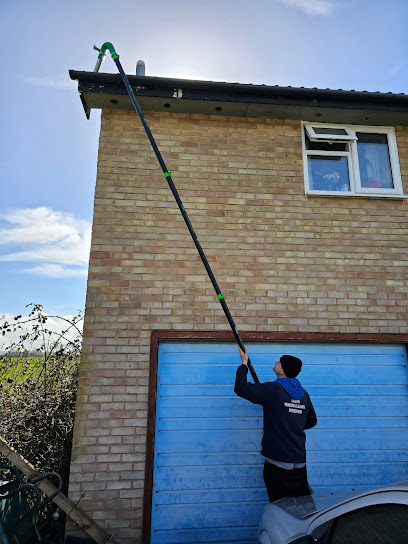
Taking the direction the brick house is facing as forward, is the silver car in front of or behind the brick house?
in front

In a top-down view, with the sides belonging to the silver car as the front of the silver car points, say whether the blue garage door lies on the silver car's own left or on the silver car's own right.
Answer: on the silver car's own right

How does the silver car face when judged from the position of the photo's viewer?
facing the viewer and to the left of the viewer

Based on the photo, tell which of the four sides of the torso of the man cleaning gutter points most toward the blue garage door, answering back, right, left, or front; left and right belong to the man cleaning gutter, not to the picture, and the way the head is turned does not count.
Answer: front

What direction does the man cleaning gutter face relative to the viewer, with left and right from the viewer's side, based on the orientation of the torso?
facing away from the viewer and to the left of the viewer

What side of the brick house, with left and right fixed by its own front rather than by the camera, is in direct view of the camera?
front

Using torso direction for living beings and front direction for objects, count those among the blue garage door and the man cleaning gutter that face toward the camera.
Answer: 1

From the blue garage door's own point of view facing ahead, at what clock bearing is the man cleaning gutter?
The man cleaning gutter is roughly at 11 o'clock from the blue garage door.
